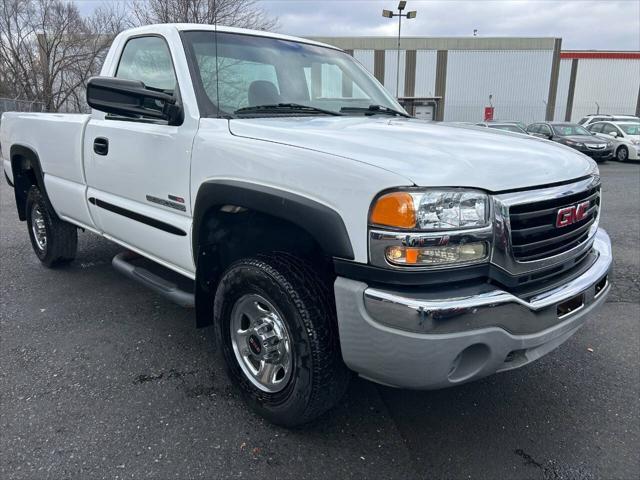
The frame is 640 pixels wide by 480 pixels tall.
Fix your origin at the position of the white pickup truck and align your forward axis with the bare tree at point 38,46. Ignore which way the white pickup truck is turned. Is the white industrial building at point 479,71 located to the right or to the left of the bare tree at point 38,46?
right

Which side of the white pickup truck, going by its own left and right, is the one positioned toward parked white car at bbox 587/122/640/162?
left

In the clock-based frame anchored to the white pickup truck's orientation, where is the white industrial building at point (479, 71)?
The white industrial building is roughly at 8 o'clock from the white pickup truck.

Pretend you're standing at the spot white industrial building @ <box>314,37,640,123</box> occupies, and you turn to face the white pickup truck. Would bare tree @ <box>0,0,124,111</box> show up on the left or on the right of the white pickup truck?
right

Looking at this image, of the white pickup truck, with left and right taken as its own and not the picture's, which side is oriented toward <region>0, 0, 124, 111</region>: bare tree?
back

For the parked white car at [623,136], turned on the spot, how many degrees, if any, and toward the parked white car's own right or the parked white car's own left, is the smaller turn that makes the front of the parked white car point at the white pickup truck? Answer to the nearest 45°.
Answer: approximately 45° to the parked white car's own right

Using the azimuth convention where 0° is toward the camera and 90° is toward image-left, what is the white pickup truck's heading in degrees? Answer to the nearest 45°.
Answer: approximately 315°

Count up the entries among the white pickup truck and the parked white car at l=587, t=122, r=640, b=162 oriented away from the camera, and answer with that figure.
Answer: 0
